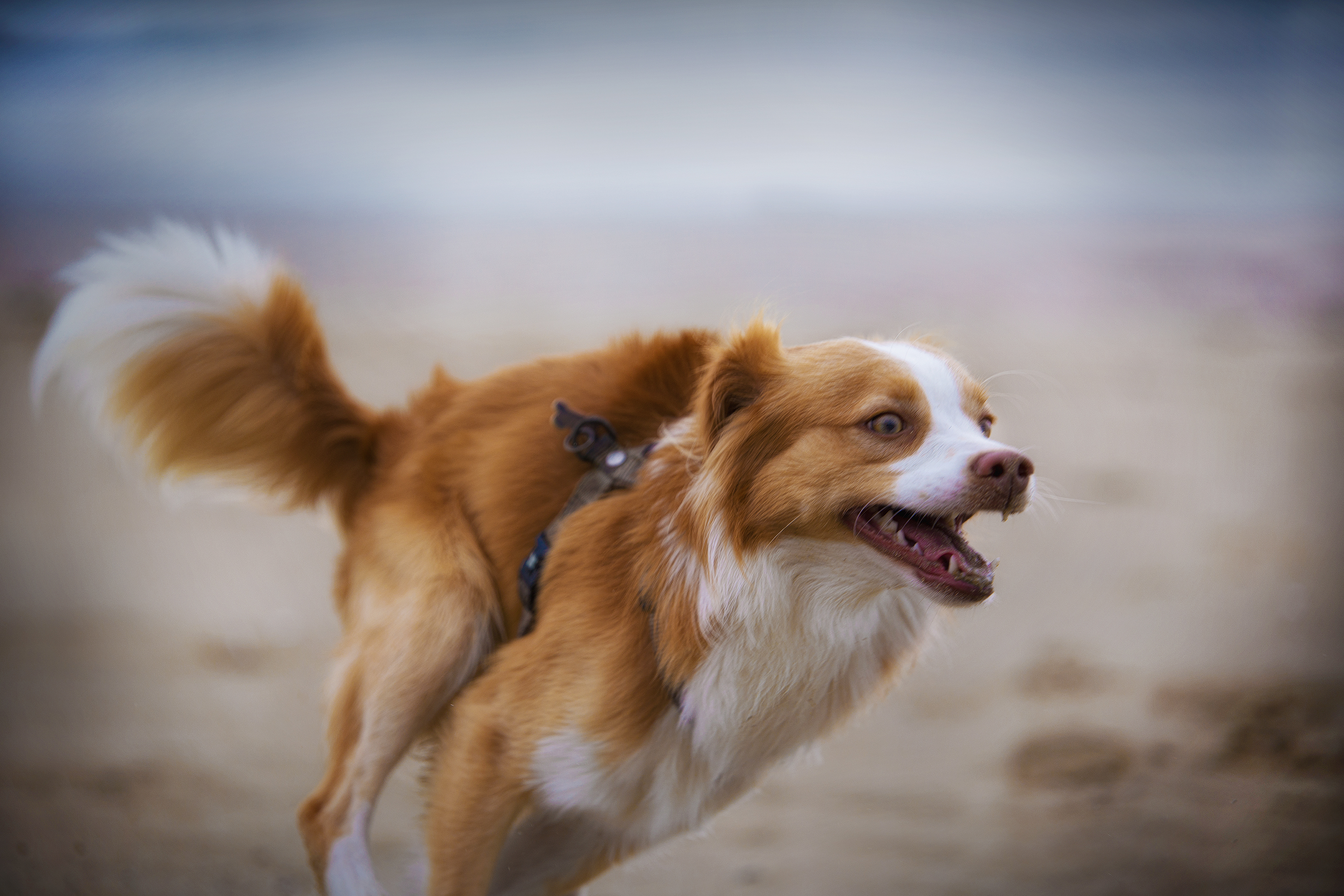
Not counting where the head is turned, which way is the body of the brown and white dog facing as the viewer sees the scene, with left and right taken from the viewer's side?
facing the viewer and to the right of the viewer
